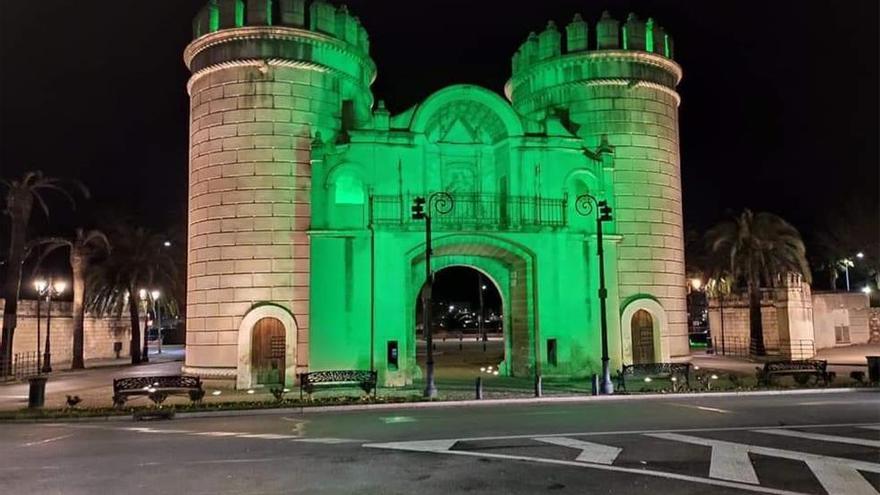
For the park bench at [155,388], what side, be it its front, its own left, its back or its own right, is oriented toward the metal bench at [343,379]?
left

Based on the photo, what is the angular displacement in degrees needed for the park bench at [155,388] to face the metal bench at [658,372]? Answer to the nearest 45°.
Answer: approximately 90° to its left

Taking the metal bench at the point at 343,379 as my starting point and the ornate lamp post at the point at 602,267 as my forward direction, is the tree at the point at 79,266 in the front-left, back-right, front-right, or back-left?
back-left

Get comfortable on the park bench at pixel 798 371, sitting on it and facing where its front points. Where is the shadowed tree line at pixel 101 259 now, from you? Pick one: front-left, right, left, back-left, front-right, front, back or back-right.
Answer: right

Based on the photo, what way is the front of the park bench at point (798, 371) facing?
toward the camera

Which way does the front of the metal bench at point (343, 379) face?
toward the camera

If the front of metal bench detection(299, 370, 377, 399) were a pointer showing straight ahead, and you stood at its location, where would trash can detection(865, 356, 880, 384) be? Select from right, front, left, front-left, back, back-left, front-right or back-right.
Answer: left

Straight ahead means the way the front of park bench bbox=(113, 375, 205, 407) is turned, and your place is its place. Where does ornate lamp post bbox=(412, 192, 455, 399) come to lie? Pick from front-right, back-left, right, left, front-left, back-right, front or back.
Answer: left

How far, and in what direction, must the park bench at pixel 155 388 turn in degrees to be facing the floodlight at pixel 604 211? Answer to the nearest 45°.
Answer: approximately 90° to its left

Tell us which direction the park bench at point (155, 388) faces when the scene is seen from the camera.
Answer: facing the viewer

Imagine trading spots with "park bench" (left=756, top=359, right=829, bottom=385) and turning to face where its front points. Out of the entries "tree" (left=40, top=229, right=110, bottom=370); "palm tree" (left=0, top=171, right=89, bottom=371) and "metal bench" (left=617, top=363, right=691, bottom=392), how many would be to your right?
3

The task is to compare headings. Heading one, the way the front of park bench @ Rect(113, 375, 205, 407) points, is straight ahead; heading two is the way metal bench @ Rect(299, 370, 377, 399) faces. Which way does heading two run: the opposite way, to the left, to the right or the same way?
the same way

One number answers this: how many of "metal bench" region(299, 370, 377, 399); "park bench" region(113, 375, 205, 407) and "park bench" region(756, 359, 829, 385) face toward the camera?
3

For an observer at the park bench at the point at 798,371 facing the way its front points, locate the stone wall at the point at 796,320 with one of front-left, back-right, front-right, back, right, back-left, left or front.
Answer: back
